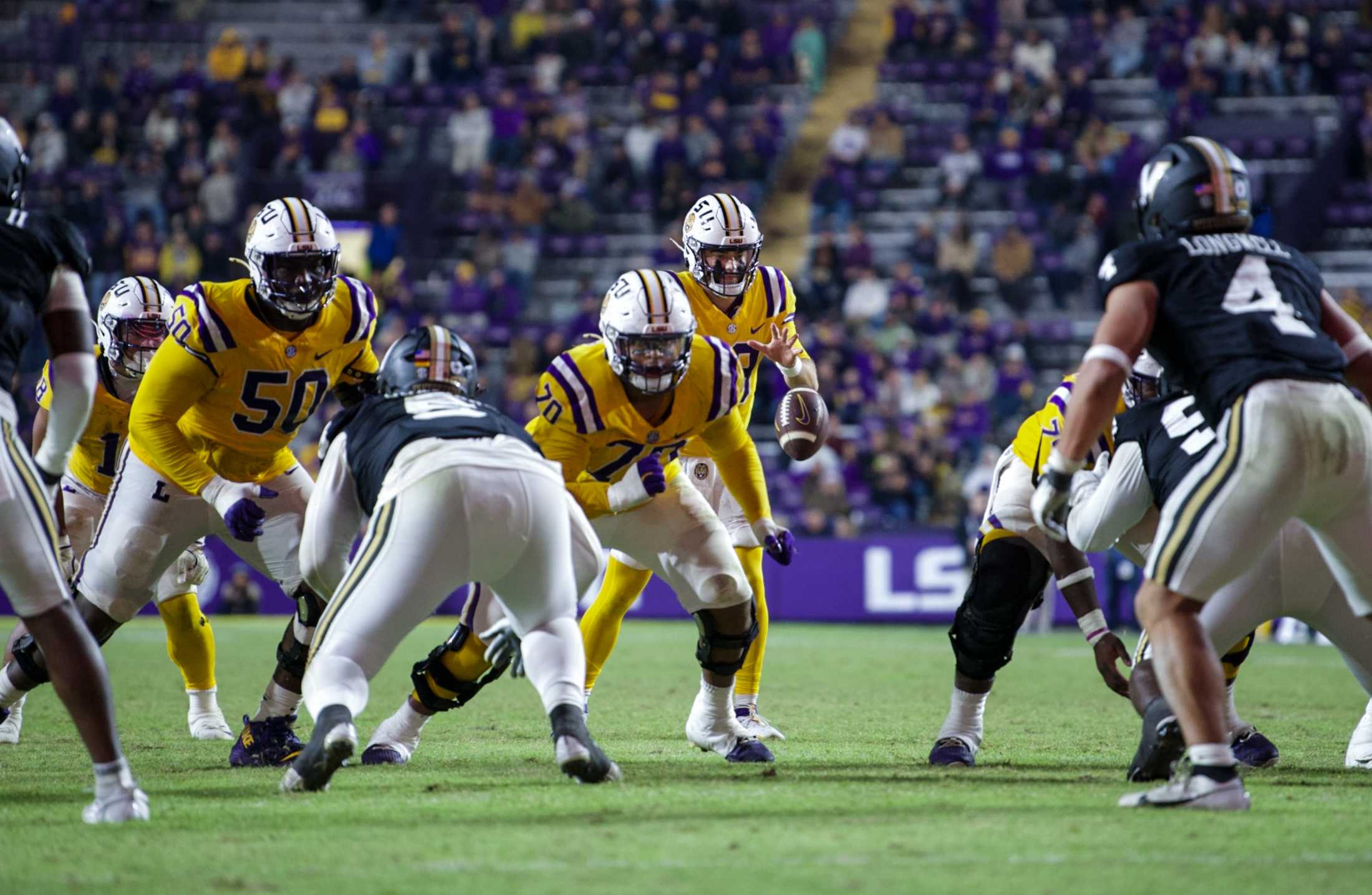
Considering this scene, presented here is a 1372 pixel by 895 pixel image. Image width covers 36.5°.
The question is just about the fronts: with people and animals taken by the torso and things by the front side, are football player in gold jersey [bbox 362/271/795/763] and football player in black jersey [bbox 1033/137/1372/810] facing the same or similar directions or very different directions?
very different directions

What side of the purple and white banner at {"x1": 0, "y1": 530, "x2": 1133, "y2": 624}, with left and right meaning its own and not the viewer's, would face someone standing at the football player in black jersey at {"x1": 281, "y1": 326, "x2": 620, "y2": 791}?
front

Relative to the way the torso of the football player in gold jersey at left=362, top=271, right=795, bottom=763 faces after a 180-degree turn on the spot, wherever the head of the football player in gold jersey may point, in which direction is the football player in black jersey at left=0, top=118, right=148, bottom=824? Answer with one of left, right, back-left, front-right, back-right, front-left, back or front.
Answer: back-left

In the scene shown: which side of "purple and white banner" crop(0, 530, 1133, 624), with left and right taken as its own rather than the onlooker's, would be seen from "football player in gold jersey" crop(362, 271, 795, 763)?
front

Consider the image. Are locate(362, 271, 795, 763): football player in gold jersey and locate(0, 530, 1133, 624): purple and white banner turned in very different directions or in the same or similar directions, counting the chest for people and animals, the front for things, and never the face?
same or similar directions

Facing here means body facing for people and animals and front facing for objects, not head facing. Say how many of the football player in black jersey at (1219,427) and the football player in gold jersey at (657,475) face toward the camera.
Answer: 1

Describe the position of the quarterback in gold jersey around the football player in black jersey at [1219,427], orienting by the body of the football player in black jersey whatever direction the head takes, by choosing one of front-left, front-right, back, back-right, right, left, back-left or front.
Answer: front

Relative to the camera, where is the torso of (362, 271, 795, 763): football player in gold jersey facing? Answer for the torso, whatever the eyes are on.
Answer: toward the camera

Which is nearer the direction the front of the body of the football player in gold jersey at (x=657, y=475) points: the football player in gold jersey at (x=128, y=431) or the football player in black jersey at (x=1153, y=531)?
the football player in black jersey

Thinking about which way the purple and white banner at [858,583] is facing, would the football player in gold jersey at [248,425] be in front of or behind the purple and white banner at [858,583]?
in front

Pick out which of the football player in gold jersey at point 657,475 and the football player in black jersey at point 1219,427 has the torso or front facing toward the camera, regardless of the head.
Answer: the football player in gold jersey

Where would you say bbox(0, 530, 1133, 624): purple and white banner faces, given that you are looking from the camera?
facing the viewer

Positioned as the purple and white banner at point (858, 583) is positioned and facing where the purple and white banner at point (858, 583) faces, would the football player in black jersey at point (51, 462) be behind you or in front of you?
in front

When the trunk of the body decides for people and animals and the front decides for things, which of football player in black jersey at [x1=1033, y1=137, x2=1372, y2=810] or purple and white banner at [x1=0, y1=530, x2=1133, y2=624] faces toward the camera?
the purple and white banner

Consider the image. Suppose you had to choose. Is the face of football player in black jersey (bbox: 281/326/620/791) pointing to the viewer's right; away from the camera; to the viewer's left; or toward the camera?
away from the camera

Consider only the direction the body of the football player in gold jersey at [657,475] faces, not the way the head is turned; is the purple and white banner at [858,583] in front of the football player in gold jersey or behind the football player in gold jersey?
behind

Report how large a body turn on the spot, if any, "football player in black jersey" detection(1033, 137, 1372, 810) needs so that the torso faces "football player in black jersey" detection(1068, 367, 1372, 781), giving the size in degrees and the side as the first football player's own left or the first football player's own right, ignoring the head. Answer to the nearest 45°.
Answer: approximately 45° to the first football player's own right

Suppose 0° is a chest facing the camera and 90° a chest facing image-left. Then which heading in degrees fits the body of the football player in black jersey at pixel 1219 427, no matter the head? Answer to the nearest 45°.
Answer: approximately 135°
